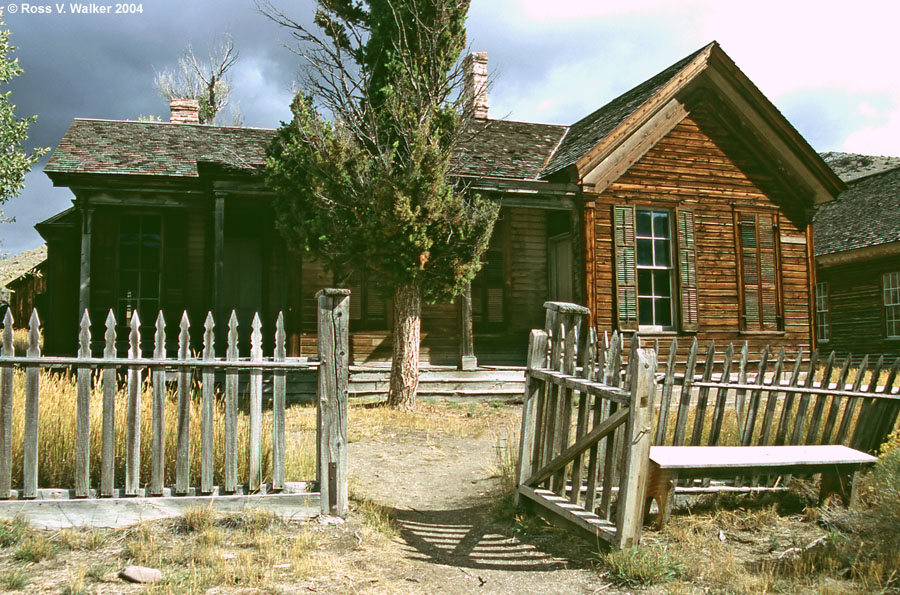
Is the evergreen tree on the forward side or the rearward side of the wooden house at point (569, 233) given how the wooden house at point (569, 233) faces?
on the forward side

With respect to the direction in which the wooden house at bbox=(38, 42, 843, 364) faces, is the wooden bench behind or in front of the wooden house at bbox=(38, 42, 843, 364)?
in front

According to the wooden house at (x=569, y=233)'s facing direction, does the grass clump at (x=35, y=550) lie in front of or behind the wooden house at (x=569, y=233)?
in front

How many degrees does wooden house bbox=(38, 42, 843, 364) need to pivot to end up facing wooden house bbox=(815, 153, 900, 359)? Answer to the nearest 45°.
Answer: approximately 135° to its left

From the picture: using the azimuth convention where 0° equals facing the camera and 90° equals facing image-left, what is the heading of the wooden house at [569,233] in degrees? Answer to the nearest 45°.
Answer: approximately 0°

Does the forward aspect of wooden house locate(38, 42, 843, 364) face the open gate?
yes
